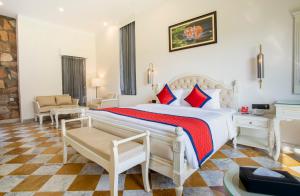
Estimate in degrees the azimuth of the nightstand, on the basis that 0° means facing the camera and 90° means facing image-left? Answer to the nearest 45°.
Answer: approximately 45°

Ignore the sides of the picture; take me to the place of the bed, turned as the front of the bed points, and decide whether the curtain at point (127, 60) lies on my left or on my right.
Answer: on my right

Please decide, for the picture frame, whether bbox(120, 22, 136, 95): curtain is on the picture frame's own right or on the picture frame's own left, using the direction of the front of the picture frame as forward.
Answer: on the picture frame's own right

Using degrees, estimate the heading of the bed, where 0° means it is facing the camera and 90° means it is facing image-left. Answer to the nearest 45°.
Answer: approximately 45°

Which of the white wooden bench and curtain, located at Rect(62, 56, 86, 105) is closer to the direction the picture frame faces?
the white wooden bench

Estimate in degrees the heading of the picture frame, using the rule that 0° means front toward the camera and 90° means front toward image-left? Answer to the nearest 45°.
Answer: approximately 45°

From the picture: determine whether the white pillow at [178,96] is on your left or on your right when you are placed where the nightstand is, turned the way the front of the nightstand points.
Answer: on your right
